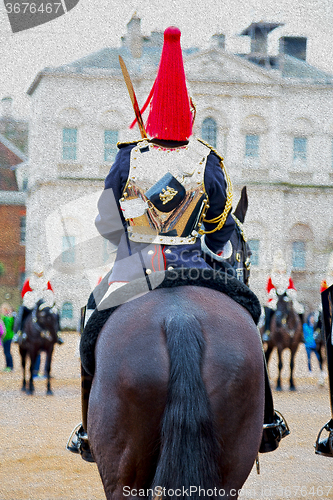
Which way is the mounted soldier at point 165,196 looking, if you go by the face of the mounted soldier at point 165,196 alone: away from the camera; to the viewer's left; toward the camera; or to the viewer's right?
away from the camera

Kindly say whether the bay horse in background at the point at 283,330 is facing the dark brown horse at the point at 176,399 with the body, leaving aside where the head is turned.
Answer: yes

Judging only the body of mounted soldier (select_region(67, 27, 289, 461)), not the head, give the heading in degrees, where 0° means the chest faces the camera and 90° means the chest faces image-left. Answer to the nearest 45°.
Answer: approximately 180°

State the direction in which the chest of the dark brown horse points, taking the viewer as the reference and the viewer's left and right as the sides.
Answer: facing away from the viewer

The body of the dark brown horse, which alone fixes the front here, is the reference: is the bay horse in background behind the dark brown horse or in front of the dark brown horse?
in front

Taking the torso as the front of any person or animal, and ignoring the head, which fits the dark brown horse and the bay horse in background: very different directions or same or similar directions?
very different directions

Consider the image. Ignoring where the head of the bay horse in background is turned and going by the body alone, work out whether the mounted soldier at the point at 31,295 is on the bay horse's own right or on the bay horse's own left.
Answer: on the bay horse's own right

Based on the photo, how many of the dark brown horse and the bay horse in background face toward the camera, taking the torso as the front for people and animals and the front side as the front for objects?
1

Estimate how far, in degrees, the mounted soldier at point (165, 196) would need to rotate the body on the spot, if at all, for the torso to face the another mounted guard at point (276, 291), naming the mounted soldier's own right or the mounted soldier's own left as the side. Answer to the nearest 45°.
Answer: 0° — they already face them
